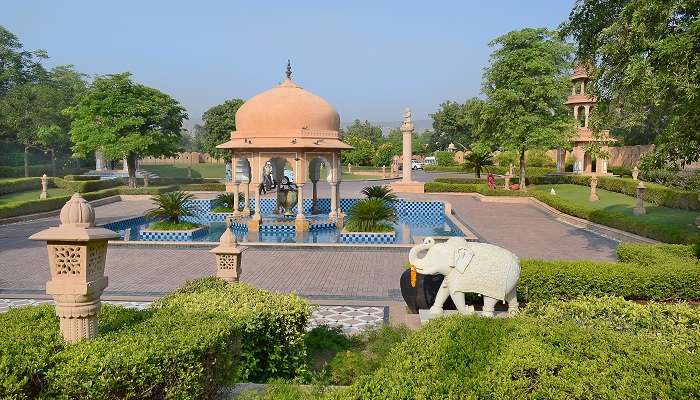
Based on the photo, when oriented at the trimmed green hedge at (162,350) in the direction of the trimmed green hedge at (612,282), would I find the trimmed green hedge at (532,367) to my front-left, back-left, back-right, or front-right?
front-right

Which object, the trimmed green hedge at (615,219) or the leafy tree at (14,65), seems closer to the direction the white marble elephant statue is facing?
the leafy tree

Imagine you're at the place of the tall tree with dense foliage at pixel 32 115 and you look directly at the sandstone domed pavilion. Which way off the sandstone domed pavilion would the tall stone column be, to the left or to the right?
left

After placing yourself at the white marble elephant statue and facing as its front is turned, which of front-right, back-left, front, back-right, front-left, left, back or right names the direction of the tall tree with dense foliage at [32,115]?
front-right

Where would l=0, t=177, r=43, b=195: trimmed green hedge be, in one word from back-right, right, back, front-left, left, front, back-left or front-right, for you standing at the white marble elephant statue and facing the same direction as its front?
front-right

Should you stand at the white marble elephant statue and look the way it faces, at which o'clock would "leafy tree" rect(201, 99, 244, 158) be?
The leafy tree is roughly at 2 o'clock from the white marble elephant statue.

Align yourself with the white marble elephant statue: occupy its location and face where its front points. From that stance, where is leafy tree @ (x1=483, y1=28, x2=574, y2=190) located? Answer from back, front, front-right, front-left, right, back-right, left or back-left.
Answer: right

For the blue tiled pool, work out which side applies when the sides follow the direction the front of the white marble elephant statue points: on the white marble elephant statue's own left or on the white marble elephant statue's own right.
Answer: on the white marble elephant statue's own right

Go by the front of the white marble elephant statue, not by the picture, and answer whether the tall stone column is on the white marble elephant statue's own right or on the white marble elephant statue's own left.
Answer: on the white marble elephant statue's own right

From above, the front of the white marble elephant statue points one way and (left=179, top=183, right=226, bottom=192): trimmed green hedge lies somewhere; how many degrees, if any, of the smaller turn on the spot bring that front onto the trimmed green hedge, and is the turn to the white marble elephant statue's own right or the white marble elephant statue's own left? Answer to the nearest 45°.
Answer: approximately 45° to the white marble elephant statue's own right

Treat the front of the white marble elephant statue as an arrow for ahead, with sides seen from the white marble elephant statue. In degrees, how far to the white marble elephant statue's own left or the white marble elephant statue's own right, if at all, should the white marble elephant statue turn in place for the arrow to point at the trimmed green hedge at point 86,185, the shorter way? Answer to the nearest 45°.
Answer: approximately 45° to the white marble elephant statue's own right

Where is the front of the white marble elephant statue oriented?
to the viewer's left

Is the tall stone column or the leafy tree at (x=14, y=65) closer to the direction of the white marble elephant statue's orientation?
the leafy tree

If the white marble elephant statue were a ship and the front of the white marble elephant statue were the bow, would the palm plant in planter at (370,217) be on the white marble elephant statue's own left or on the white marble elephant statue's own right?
on the white marble elephant statue's own right

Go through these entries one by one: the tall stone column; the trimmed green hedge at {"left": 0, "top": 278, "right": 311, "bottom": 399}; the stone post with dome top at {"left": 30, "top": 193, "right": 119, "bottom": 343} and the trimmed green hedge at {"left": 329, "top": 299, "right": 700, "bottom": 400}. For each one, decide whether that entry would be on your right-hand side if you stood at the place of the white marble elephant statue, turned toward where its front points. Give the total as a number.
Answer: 1

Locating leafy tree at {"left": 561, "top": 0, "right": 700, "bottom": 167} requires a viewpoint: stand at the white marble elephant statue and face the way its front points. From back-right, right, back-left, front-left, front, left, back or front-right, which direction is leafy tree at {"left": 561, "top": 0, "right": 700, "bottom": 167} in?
back-right
